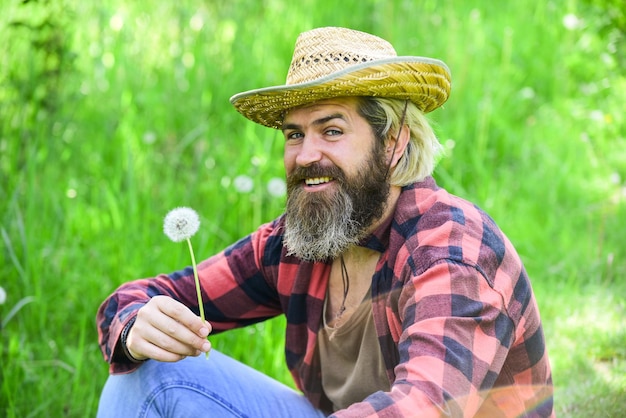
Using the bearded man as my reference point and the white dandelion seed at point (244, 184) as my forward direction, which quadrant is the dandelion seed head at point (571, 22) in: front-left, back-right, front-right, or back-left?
front-right

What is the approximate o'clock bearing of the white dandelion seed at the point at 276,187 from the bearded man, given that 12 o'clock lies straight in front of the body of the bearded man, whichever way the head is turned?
The white dandelion seed is roughly at 4 o'clock from the bearded man.

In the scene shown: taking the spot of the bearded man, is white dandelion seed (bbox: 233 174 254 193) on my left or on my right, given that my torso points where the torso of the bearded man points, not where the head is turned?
on my right

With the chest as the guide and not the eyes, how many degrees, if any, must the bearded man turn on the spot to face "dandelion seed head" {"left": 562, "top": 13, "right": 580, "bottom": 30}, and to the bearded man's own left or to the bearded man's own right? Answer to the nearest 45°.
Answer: approximately 180°

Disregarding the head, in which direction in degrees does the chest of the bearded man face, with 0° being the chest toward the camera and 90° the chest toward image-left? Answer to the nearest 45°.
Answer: approximately 45°
